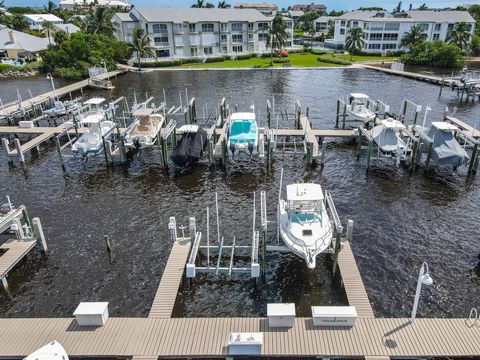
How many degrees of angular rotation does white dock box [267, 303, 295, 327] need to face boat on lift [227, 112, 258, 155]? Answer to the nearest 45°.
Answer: approximately 180°

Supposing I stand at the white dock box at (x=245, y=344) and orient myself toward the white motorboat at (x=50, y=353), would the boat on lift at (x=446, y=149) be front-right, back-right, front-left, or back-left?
back-right

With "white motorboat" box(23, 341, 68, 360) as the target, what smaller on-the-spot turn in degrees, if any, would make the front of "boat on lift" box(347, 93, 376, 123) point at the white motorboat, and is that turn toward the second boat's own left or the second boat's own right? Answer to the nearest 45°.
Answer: approximately 45° to the second boat's own right

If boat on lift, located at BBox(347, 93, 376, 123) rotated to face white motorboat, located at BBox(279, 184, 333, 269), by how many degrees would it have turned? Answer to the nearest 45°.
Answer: approximately 45° to its right

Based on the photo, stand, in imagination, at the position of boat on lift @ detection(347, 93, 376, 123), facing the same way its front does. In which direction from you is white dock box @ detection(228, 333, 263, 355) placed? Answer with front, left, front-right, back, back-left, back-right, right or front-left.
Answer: front-right

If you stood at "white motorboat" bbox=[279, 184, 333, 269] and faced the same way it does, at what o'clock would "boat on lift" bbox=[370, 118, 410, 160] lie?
The boat on lift is roughly at 7 o'clock from the white motorboat.

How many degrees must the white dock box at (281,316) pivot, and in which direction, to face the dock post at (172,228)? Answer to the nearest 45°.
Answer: approximately 135° to its right

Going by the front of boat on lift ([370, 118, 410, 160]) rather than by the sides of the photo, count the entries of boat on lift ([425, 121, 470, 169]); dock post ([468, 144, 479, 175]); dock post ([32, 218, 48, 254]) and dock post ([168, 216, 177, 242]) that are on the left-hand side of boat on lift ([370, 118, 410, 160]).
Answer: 2

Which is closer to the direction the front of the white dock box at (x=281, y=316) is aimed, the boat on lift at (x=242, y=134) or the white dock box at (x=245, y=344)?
the white dock box

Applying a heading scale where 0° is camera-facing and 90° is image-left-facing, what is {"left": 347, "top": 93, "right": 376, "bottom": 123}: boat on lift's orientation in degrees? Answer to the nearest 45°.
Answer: approximately 315°
